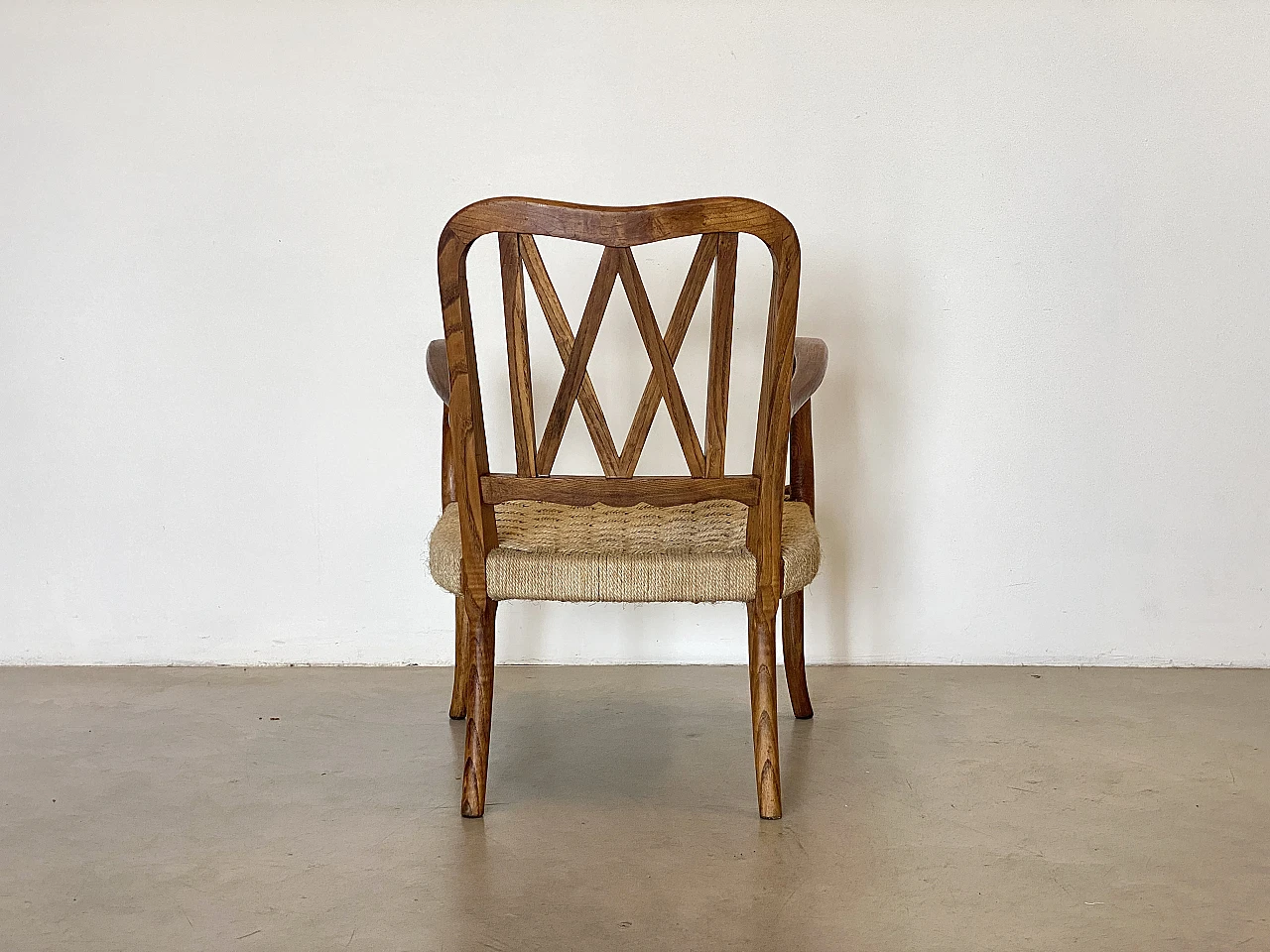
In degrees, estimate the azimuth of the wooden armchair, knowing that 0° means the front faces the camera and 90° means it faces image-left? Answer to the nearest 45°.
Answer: approximately 180°
